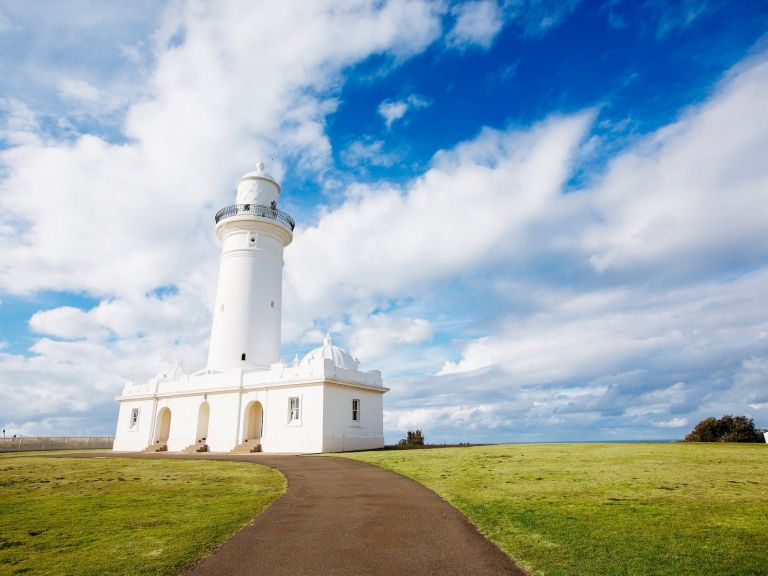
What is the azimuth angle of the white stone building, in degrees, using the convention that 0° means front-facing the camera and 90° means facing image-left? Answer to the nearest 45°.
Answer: approximately 45°

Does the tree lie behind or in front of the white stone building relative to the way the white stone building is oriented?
behind

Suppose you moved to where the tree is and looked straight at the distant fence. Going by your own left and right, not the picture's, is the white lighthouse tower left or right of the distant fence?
left

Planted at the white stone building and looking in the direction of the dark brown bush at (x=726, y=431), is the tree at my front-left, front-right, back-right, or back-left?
front-left

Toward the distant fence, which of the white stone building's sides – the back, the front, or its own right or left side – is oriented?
right
